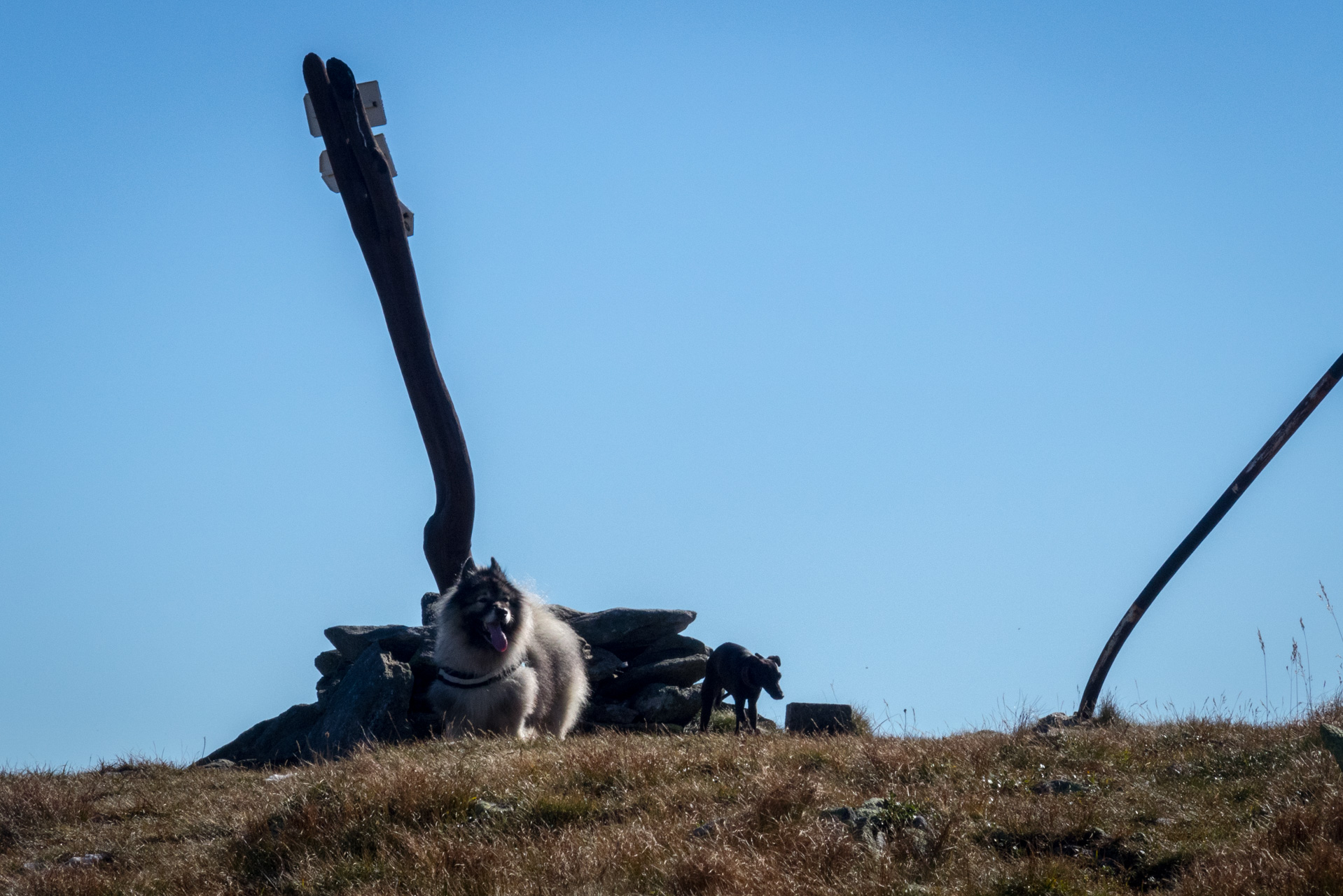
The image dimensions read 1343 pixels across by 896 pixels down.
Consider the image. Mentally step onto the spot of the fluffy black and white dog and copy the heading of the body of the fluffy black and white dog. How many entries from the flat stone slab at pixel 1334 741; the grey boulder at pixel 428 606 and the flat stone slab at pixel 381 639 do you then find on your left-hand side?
1

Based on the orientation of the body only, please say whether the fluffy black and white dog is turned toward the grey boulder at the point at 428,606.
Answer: no

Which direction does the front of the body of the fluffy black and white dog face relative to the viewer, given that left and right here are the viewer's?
facing the viewer and to the left of the viewer

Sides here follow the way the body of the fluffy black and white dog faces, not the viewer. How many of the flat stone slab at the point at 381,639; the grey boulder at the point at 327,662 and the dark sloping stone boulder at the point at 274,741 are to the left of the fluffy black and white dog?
0

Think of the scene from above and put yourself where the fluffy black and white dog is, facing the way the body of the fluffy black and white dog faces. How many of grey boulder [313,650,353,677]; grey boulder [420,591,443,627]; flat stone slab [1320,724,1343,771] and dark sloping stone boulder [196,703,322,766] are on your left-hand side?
1

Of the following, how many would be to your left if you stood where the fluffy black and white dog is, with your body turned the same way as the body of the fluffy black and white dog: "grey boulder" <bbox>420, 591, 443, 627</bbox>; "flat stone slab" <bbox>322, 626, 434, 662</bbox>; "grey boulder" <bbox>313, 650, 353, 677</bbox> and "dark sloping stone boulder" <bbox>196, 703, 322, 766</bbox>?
0

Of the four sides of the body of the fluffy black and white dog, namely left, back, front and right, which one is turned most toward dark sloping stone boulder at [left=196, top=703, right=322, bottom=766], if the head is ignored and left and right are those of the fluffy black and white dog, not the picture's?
right

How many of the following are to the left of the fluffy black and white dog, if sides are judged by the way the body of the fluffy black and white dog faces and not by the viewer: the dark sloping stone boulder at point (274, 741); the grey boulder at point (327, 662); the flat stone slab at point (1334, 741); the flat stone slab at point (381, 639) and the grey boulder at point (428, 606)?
1

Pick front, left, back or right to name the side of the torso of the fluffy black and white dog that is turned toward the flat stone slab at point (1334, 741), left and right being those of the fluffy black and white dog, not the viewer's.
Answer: left

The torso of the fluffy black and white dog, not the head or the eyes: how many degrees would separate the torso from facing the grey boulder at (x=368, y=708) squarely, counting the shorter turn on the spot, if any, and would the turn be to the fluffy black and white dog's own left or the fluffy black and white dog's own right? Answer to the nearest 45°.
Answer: approximately 45° to the fluffy black and white dog's own right

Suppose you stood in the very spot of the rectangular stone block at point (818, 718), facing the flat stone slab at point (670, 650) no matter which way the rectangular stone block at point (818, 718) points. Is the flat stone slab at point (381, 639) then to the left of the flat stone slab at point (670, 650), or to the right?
left

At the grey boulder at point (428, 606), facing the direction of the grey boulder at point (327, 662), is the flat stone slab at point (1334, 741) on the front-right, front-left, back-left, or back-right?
back-left

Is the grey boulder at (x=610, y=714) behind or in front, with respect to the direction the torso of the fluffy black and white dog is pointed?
behind

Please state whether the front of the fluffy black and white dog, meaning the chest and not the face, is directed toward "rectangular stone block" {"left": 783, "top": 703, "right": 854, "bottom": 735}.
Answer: no
